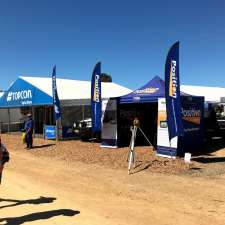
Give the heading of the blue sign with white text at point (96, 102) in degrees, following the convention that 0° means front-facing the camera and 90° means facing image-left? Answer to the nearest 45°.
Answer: approximately 0°
